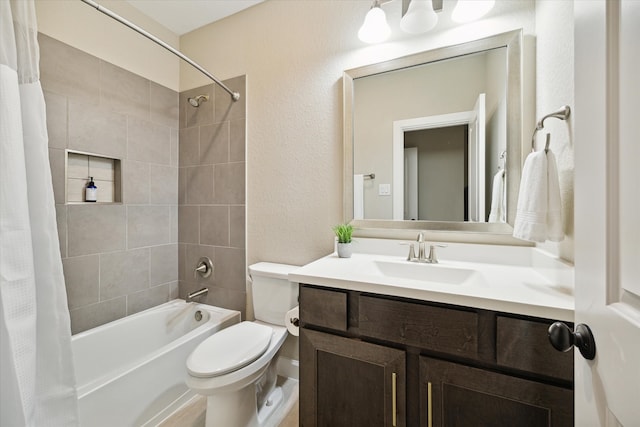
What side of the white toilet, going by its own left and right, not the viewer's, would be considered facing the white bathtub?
right

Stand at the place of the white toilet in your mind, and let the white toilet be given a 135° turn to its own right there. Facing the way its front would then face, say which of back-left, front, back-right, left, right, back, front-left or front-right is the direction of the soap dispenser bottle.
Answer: front-left

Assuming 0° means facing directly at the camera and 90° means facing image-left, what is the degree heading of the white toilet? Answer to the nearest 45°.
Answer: approximately 45°

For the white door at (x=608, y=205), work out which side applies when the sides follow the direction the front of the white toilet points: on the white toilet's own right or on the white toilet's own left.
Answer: on the white toilet's own left
